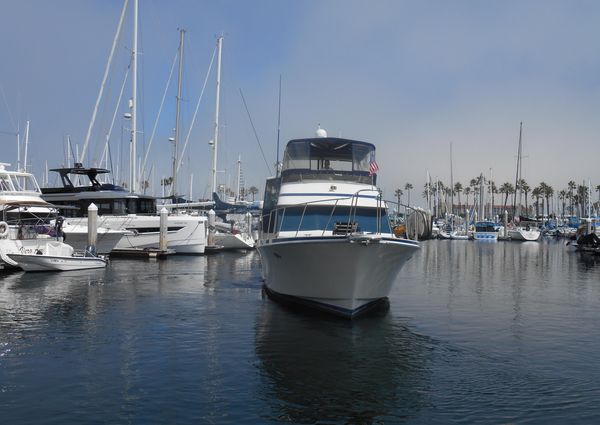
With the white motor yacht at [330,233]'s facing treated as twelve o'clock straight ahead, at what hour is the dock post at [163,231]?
The dock post is roughly at 5 o'clock from the white motor yacht.

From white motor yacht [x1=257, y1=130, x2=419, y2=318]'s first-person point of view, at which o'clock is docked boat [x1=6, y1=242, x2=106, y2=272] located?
The docked boat is roughly at 4 o'clock from the white motor yacht.

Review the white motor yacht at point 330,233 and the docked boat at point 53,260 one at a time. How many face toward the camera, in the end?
1

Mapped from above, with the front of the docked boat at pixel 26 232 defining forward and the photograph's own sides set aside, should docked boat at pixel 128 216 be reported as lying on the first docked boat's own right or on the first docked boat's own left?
on the first docked boat's own right

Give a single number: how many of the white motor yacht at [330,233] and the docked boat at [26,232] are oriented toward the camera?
1

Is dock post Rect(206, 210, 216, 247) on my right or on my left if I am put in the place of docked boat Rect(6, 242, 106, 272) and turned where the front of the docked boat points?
on my right

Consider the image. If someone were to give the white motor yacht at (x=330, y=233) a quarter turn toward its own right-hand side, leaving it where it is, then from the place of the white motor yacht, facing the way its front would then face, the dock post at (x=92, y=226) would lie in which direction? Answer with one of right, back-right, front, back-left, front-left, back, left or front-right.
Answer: front-right

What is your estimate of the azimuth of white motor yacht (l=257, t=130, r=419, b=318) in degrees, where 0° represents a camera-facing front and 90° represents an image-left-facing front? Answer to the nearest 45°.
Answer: approximately 0°

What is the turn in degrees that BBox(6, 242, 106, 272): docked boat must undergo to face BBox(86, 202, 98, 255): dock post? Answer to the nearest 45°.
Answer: approximately 135° to its right

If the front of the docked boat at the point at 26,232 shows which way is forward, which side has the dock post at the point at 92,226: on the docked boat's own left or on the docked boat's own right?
on the docked boat's own right

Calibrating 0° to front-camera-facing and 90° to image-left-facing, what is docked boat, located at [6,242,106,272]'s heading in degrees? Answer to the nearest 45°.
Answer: approximately 90°

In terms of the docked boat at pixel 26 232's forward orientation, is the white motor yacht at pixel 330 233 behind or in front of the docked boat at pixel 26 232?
behind
